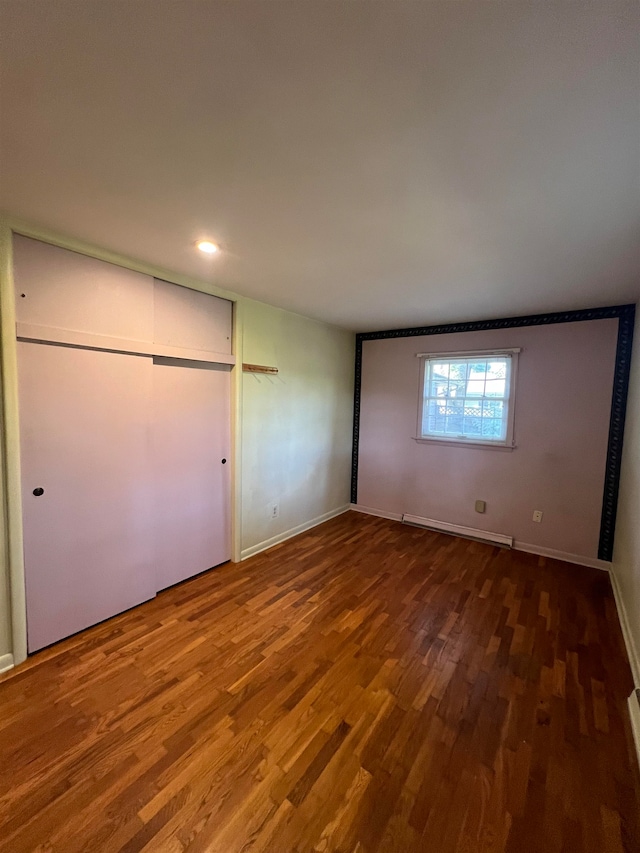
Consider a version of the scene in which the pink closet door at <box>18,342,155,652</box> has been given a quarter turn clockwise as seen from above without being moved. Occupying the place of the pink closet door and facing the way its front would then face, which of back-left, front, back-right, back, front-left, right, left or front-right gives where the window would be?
back-left

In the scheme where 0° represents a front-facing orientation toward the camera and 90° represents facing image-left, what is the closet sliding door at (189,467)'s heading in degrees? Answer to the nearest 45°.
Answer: approximately 315°

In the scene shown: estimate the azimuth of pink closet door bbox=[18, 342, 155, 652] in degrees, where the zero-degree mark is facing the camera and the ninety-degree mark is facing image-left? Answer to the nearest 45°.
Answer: approximately 315°

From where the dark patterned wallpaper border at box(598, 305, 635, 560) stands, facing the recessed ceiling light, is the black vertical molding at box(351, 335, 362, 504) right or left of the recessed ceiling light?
right

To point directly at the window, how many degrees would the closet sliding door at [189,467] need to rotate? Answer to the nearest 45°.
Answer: approximately 45° to its left

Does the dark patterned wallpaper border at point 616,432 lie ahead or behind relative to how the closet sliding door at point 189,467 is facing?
ahead

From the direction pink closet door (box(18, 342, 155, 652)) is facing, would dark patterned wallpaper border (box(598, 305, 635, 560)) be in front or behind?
in front

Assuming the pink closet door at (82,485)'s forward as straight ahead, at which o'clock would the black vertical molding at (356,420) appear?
The black vertical molding is roughly at 10 o'clock from the pink closet door.

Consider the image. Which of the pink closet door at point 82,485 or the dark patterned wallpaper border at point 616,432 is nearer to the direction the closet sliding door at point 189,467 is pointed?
the dark patterned wallpaper border

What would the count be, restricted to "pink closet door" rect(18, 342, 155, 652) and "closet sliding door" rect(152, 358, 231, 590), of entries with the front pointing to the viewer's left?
0
